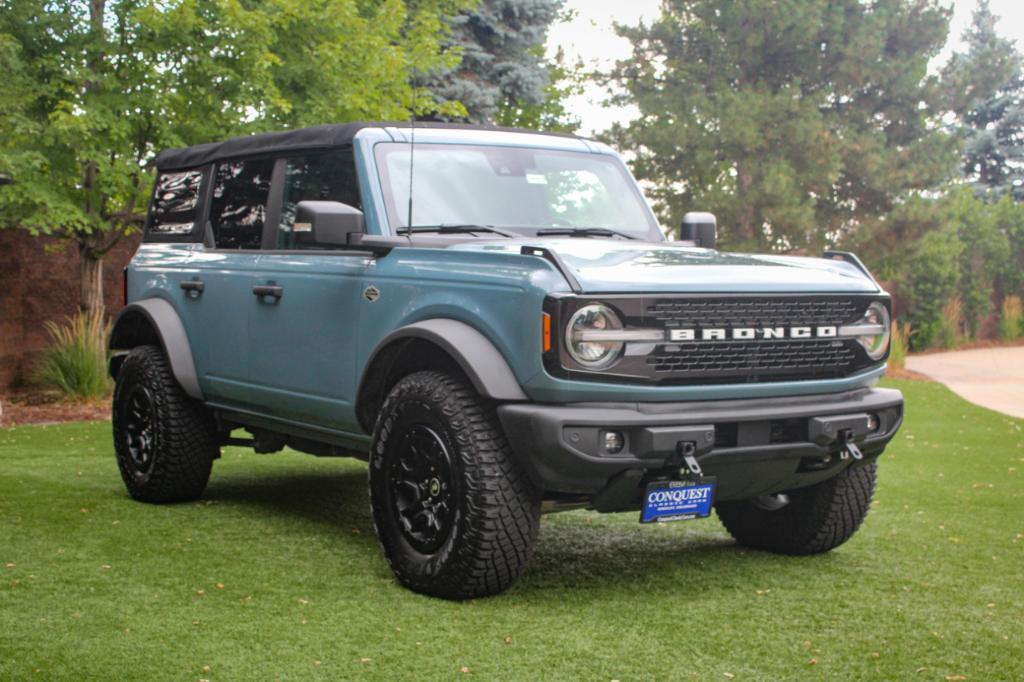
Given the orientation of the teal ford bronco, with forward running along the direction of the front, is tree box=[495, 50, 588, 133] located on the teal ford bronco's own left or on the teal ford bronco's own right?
on the teal ford bronco's own left

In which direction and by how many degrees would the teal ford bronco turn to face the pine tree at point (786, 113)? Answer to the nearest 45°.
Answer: approximately 135° to its left

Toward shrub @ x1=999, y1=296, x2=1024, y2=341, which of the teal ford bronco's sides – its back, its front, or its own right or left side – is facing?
left

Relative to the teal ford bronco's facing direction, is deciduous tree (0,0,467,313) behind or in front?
behind

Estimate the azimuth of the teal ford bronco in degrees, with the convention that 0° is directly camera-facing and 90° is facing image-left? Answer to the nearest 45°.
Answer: approximately 315°

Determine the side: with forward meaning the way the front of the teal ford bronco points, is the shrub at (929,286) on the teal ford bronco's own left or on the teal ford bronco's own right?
on the teal ford bronco's own left

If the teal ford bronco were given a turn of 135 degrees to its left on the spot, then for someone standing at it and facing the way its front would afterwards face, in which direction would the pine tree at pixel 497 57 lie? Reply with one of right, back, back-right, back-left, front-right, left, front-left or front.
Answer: front
